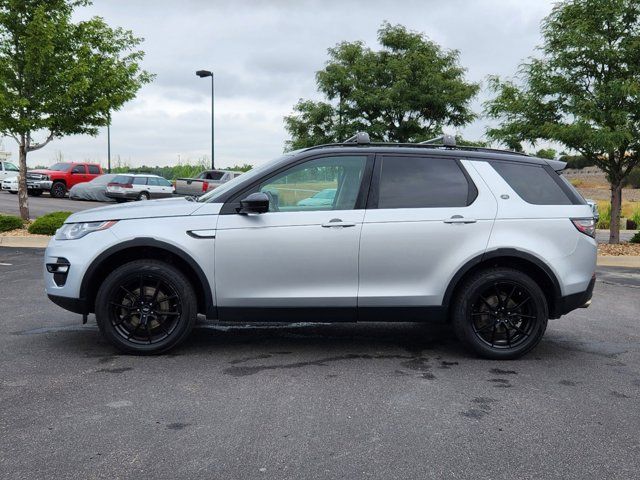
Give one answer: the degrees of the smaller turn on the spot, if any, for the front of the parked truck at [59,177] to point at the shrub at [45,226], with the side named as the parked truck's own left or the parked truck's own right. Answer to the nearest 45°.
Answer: approximately 45° to the parked truck's own left

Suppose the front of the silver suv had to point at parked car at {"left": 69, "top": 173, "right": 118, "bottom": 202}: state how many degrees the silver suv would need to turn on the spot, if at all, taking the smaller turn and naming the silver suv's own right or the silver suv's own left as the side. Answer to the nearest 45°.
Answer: approximately 45° to the silver suv's own right

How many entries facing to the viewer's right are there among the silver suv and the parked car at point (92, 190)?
0

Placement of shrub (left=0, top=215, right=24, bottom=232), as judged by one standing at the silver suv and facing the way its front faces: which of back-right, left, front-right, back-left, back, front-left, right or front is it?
front-right

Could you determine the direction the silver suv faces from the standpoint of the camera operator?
facing to the left of the viewer

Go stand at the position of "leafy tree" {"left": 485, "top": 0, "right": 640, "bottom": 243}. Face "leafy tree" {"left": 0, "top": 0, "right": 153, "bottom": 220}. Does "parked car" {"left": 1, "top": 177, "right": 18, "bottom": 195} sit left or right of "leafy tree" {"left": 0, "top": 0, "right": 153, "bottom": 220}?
right

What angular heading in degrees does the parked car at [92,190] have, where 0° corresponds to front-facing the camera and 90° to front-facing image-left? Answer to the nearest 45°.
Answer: approximately 45°

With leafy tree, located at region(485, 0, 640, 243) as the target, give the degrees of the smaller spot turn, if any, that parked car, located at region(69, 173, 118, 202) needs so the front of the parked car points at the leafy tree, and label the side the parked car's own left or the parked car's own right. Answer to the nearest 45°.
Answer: approximately 90° to the parked car's own left

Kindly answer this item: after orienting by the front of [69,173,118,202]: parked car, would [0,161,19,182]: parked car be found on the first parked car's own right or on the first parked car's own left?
on the first parked car's own right

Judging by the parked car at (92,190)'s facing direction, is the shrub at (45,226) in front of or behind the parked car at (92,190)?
in front
